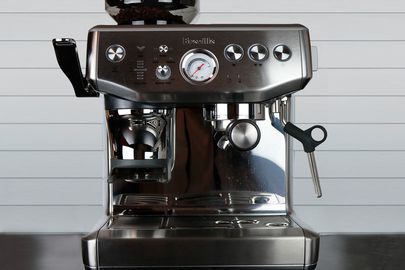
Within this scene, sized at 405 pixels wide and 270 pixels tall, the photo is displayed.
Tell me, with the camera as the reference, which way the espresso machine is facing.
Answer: facing the viewer
